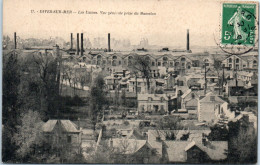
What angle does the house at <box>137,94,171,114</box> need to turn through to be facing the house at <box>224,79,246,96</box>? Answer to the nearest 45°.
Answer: approximately 90° to its left

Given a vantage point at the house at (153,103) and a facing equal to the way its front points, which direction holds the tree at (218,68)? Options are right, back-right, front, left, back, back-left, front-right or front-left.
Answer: left

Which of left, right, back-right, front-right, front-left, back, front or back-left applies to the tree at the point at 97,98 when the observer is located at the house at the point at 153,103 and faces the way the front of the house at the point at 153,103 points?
right

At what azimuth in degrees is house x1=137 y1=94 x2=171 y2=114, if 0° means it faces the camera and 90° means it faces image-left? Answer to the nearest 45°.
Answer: approximately 0°
